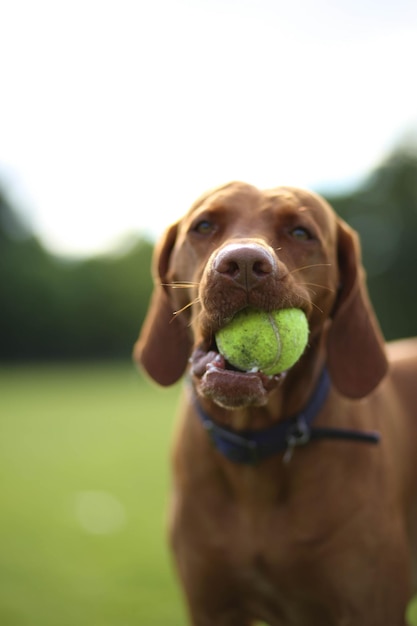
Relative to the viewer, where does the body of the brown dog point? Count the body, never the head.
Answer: toward the camera
